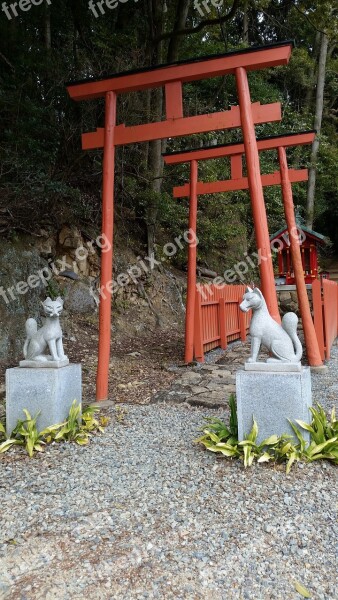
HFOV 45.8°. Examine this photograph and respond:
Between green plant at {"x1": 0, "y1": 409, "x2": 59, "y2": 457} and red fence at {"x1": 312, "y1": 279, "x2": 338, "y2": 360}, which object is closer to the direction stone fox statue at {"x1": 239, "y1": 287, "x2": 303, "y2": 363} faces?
the green plant

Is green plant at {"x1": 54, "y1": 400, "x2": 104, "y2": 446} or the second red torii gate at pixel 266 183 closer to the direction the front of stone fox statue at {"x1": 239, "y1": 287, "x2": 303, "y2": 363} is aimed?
the green plant

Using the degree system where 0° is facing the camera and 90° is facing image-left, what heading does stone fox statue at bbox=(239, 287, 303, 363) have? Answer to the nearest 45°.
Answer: approximately 90°

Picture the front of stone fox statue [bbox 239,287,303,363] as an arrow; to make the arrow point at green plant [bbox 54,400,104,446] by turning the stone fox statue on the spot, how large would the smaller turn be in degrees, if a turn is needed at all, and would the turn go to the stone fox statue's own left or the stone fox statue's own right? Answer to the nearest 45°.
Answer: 0° — it already faces it

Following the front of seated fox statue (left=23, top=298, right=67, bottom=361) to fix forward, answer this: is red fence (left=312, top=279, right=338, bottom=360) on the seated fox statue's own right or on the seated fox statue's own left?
on the seated fox statue's own left

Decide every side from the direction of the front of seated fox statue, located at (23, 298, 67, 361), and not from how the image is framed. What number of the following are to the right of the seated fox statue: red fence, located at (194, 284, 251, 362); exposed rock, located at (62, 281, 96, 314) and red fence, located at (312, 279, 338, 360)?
0

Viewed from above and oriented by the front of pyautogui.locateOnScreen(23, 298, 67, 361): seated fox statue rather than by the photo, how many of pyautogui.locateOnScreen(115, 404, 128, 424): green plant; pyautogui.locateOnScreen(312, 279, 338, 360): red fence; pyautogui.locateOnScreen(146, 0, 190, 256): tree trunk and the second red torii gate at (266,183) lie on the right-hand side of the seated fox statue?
0

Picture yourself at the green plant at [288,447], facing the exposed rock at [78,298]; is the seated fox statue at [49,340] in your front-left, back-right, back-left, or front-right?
front-left

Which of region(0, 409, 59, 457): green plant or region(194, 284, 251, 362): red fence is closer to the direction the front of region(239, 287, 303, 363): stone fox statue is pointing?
the green plant

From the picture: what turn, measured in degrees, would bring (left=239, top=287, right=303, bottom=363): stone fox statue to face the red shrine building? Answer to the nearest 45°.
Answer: approximately 90° to its right

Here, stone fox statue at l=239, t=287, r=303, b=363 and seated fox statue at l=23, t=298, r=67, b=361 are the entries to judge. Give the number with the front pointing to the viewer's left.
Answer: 1

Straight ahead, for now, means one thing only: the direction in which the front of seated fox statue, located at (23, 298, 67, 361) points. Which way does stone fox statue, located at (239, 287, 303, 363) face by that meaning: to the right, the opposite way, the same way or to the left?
the opposite way

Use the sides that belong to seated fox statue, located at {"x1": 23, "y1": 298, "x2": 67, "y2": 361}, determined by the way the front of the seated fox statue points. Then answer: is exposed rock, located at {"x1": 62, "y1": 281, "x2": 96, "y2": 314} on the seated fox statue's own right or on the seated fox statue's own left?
on the seated fox statue's own left

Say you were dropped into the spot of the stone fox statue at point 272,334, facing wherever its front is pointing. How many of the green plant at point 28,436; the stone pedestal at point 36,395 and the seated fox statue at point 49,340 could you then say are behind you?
0

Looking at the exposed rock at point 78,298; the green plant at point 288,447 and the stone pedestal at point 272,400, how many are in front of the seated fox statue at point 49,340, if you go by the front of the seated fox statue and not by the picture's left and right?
2
